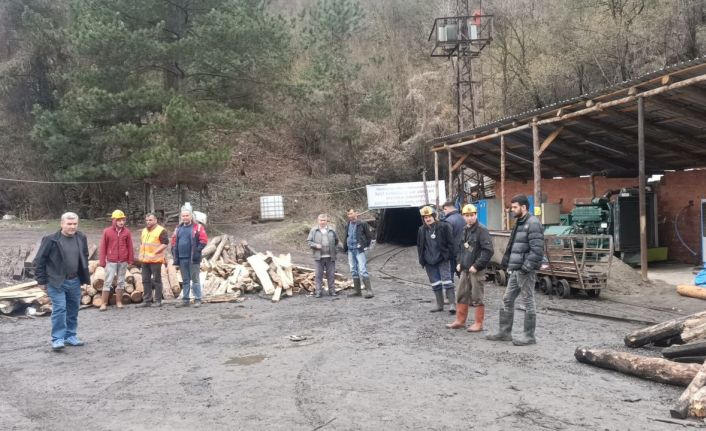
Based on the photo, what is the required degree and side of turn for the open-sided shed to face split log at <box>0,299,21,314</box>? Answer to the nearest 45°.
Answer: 0° — it already faces it

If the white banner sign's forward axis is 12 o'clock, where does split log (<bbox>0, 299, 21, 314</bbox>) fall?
The split log is roughly at 1 o'clock from the white banner sign.

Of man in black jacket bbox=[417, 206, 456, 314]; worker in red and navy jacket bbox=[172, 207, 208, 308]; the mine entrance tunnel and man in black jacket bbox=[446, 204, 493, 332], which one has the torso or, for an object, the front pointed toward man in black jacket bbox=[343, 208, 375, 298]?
the mine entrance tunnel

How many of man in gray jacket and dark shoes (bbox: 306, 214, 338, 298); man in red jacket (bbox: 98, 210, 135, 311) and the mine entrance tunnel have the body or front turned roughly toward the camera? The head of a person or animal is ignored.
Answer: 3

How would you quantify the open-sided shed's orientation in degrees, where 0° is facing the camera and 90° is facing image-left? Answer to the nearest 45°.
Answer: approximately 45°

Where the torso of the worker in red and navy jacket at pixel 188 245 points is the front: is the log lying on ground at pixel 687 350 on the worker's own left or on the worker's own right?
on the worker's own left

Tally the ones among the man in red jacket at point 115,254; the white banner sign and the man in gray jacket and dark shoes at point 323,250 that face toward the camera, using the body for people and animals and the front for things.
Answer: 3

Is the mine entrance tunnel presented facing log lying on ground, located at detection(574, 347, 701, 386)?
yes

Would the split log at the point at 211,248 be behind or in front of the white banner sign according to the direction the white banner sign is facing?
in front

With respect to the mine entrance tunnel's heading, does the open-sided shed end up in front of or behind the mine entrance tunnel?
in front

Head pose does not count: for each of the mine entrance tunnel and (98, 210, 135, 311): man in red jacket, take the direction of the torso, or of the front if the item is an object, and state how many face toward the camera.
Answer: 2
